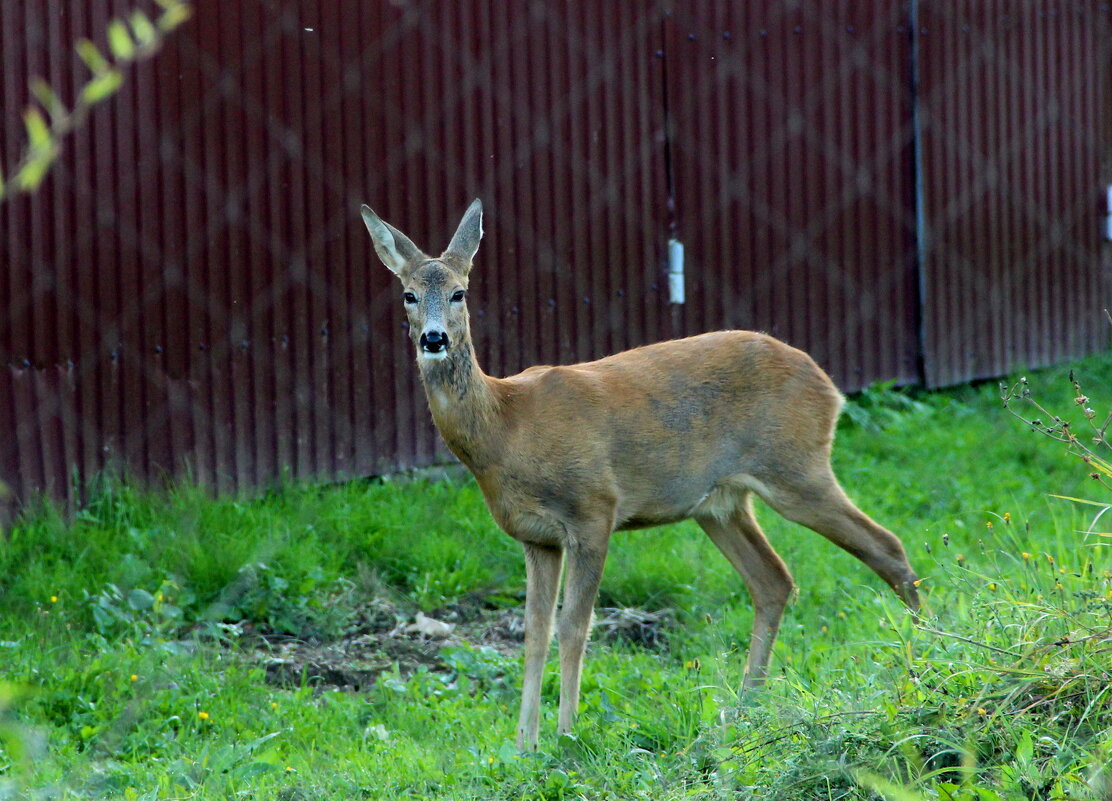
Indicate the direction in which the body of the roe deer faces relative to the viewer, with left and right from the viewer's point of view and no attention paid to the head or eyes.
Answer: facing the viewer and to the left of the viewer
